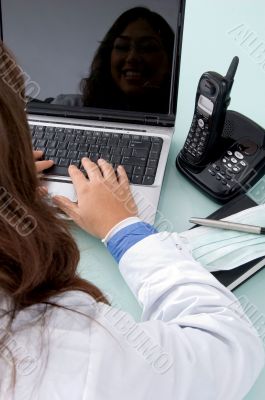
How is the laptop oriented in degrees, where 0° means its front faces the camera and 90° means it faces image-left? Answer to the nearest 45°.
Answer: approximately 0°

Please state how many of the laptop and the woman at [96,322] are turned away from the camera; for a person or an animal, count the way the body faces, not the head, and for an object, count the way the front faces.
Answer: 1

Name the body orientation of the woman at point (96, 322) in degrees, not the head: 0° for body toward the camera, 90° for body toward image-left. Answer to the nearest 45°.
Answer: approximately 180°

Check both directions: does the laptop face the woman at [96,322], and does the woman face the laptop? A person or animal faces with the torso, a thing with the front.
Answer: yes

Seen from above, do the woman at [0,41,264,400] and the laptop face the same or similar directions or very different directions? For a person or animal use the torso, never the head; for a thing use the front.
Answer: very different directions
